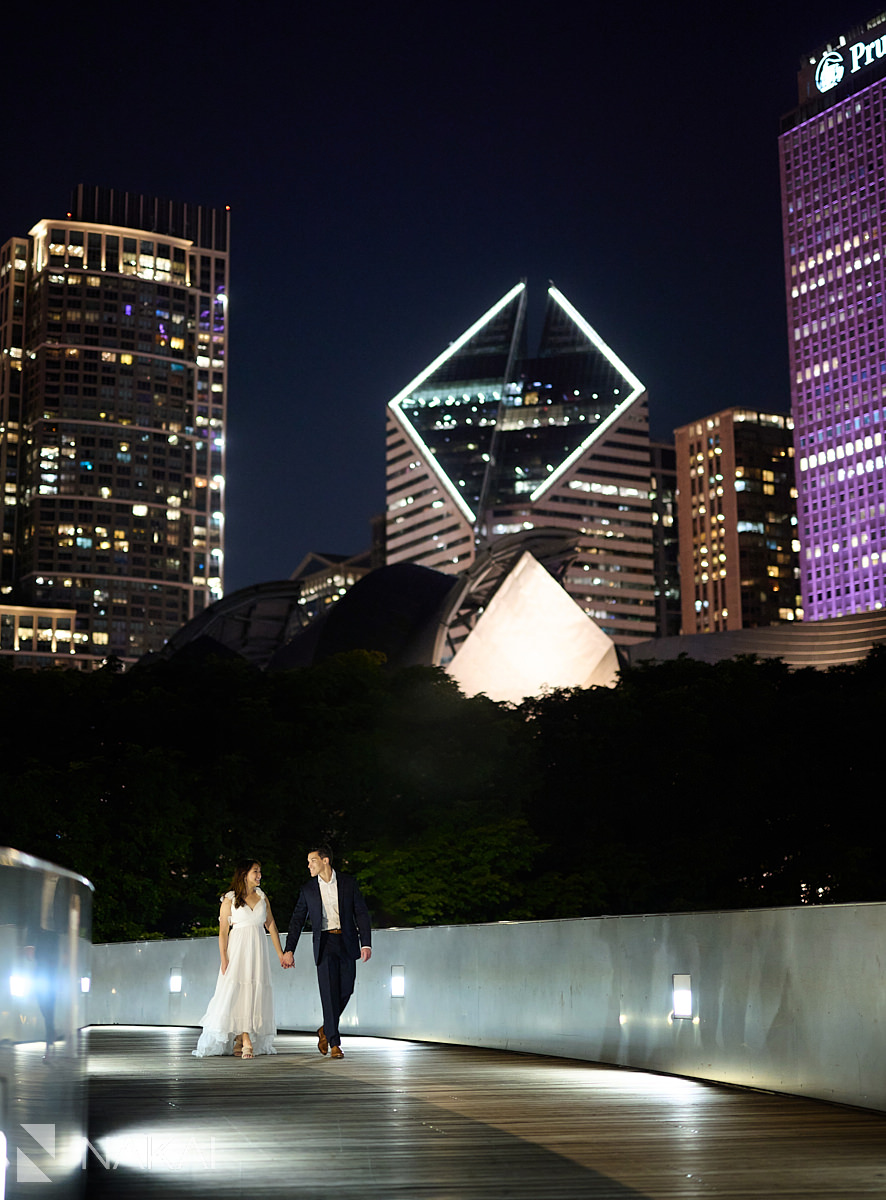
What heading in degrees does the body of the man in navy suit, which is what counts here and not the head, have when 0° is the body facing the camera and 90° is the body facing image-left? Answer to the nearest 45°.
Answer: approximately 0°

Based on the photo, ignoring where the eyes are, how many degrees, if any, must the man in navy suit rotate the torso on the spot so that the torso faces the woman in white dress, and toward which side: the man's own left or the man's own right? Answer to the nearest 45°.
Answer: approximately 135° to the man's own right
